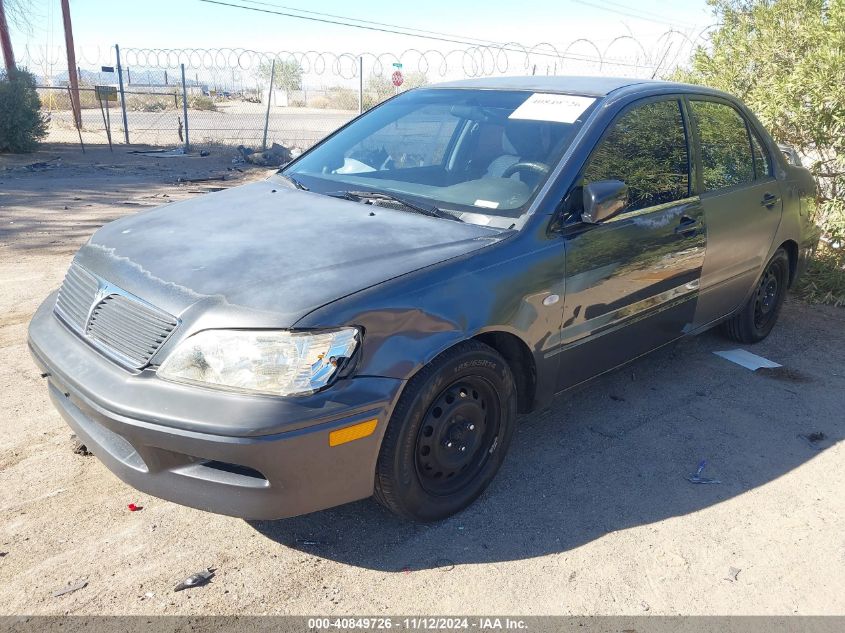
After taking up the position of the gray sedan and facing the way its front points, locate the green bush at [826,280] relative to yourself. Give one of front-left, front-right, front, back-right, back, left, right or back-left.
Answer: back

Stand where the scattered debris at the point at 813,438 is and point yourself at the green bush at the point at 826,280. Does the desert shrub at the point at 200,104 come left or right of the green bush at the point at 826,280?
left

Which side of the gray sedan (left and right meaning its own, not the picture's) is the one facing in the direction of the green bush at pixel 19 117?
right

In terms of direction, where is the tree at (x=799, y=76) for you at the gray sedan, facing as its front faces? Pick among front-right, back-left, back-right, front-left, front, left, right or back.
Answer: back

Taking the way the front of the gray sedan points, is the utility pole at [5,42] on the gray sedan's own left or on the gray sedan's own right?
on the gray sedan's own right

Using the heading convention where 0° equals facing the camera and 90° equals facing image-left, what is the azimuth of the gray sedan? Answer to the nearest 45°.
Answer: approximately 45°

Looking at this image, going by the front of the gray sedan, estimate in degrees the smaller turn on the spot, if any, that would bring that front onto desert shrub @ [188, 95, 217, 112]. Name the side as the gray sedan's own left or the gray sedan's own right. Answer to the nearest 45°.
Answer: approximately 135° to the gray sedan's own right

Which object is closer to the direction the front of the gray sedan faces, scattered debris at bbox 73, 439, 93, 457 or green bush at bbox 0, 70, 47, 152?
the scattered debris

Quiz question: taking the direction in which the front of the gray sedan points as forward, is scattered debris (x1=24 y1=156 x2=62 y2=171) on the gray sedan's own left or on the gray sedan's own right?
on the gray sedan's own right
